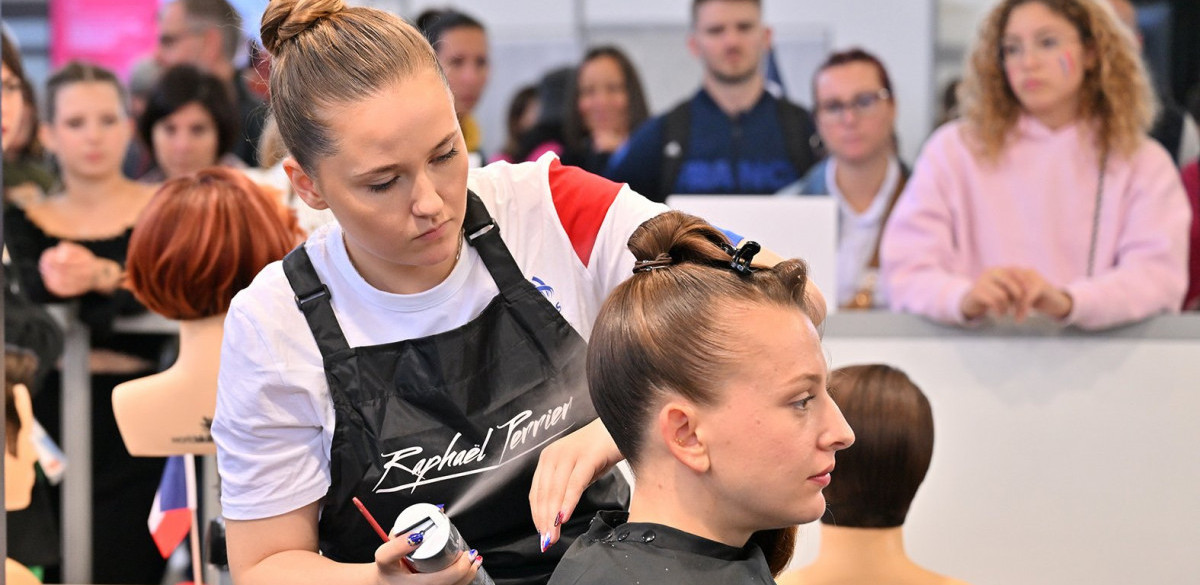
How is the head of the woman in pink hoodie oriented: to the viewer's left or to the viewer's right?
to the viewer's left

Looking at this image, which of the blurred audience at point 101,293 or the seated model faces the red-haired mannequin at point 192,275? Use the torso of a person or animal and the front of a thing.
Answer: the blurred audience

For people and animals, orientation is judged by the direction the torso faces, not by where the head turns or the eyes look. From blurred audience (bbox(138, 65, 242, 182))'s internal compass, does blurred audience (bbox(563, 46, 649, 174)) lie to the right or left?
on their left

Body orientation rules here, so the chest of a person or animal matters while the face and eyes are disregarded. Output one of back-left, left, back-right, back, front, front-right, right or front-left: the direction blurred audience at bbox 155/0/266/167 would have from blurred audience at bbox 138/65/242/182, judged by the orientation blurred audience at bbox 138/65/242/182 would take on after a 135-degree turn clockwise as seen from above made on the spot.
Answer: front-right

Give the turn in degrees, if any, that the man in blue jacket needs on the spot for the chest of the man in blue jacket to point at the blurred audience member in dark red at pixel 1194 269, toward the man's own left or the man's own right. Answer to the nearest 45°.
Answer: approximately 45° to the man's own left

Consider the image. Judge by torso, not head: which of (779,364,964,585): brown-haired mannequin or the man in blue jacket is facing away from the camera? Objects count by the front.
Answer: the brown-haired mannequin

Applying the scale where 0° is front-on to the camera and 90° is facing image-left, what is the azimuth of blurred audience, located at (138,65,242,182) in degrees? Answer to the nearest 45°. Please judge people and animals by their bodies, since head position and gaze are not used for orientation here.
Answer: approximately 0°

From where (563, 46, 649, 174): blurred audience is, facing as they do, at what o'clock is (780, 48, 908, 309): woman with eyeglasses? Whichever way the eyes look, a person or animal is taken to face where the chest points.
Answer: The woman with eyeglasses is roughly at 10 o'clock from the blurred audience.

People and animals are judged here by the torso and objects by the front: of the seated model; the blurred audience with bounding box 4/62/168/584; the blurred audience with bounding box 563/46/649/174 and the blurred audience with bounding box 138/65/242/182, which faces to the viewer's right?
the seated model

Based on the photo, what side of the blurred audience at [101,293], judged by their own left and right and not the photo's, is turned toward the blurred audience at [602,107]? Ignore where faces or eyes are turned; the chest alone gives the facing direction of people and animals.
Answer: left

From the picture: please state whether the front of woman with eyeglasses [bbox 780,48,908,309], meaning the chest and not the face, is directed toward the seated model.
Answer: yes

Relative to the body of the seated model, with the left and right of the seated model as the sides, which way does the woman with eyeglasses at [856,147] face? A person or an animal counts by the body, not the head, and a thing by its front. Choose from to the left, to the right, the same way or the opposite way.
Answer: to the right

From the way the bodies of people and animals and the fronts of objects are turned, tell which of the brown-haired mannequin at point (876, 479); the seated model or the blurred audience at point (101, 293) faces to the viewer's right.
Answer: the seated model
